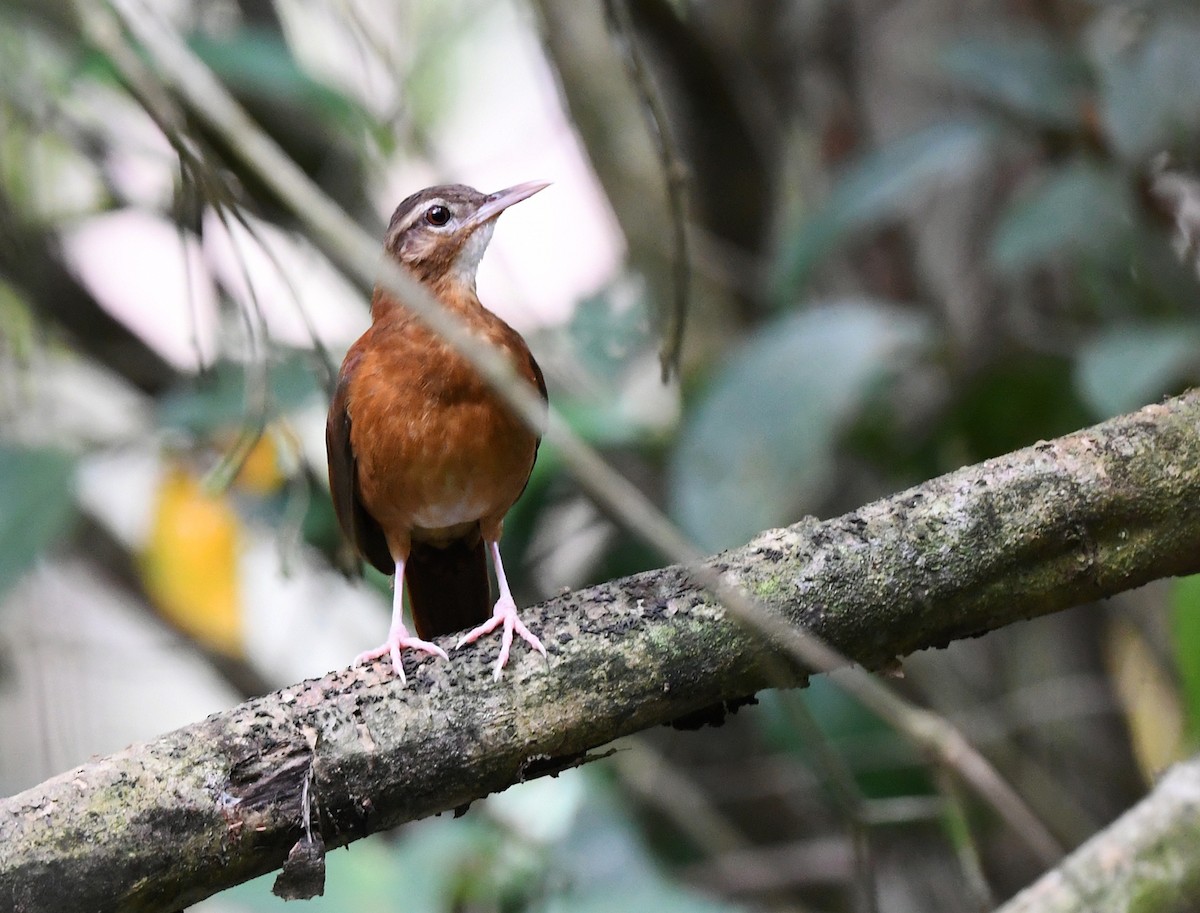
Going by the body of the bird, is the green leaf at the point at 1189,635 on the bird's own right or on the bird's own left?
on the bird's own left

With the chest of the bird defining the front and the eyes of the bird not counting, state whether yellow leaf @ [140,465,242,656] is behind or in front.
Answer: behind

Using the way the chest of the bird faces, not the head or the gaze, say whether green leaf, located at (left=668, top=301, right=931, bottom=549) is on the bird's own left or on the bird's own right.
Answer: on the bird's own left

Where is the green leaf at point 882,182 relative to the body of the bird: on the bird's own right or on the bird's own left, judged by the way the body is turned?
on the bird's own left

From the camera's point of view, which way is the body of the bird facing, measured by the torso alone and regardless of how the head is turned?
toward the camera

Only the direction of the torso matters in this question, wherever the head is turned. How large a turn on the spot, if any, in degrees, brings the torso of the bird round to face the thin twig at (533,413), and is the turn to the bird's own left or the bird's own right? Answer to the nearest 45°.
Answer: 0° — it already faces it

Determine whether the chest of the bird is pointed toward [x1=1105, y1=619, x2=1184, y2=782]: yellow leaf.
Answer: no

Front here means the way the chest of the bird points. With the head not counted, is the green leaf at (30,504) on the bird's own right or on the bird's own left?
on the bird's own right
